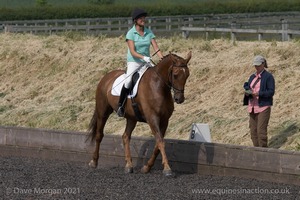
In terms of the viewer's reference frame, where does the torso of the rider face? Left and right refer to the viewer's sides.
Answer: facing the viewer and to the right of the viewer

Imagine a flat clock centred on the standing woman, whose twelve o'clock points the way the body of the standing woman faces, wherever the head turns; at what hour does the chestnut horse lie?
The chestnut horse is roughly at 1 o'clock from the standing woman.

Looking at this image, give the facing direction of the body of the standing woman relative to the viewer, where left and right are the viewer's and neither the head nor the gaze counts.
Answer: facing the viewer and to the left of the viewer

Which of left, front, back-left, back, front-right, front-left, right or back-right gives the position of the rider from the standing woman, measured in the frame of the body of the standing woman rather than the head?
front-right

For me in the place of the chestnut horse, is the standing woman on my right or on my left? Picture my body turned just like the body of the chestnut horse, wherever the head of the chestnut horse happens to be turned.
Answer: on my left

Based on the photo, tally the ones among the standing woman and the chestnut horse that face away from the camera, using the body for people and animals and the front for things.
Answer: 0

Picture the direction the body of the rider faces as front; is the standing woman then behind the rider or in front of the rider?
in front
